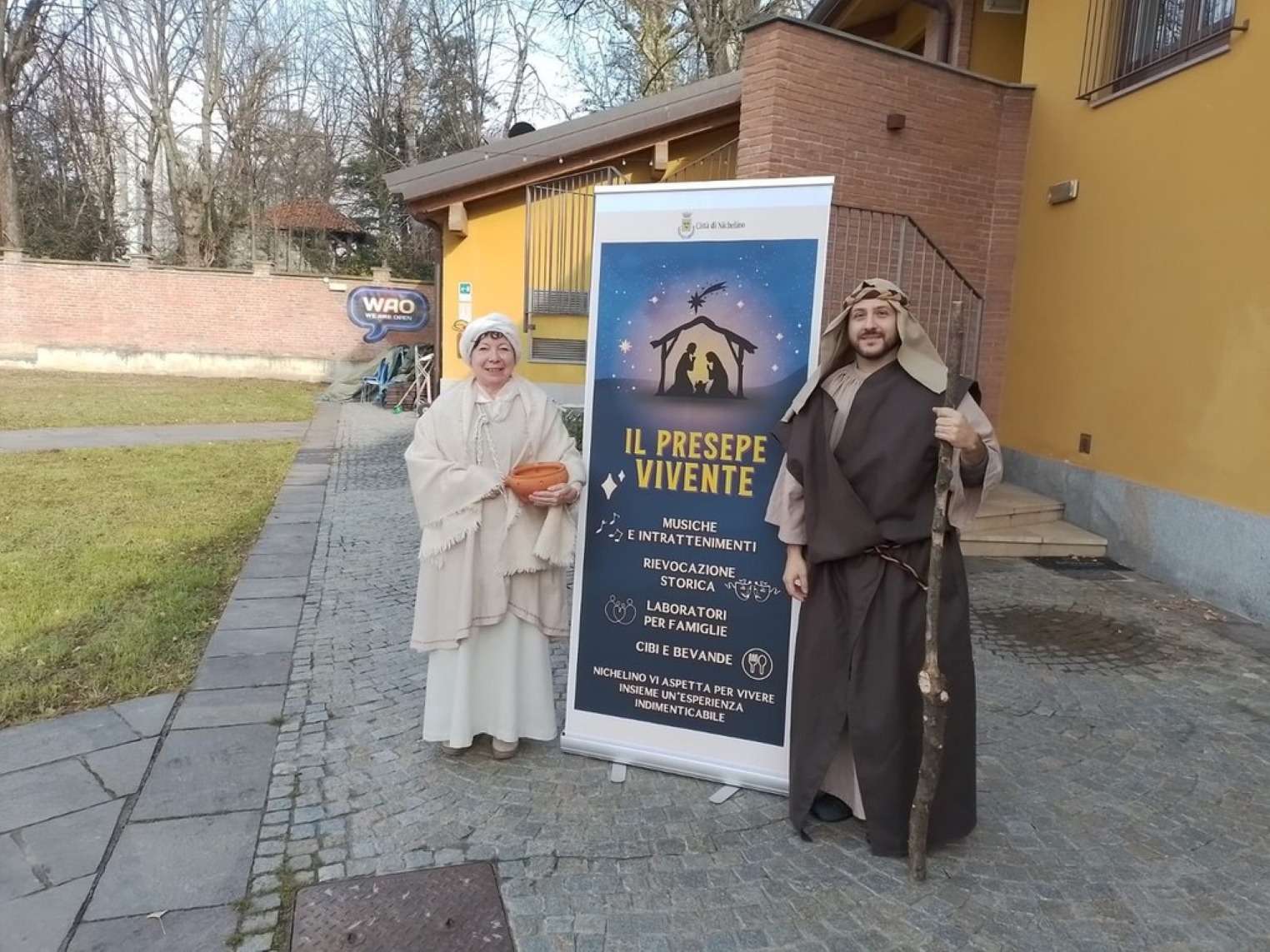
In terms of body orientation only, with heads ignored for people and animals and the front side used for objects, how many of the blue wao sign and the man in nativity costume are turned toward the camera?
2

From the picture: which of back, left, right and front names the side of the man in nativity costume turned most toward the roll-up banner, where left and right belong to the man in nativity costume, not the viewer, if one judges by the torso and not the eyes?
right

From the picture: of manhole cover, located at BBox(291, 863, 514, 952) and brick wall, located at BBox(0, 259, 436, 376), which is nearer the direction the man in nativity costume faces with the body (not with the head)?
the manhole cover

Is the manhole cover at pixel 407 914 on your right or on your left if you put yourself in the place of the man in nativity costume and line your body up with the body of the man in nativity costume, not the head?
on your right

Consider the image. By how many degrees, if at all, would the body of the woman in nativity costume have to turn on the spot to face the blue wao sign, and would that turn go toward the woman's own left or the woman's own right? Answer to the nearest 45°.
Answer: approximately 180°

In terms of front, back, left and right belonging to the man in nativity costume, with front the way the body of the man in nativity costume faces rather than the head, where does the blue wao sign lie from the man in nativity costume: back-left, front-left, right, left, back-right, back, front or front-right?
back-right
